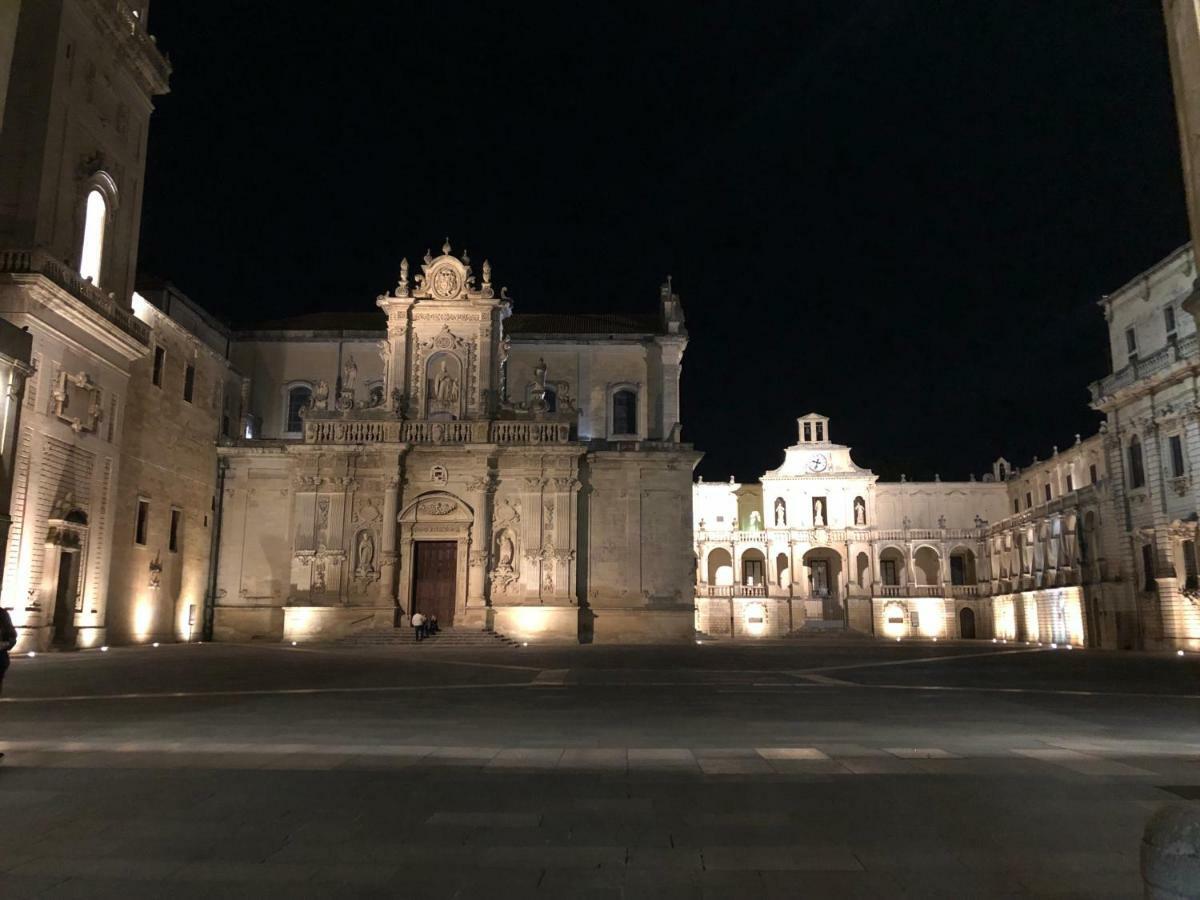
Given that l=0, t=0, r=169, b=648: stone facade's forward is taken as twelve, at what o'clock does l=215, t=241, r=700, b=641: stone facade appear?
l=215, t=241, r=700, b=641: stone facade is roughly at 10 o'clock from l=0, t=0, r=169, b=648: stone facade.

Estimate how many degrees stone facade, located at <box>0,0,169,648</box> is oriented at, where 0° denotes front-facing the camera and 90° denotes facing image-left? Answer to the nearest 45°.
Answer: approximately 315°

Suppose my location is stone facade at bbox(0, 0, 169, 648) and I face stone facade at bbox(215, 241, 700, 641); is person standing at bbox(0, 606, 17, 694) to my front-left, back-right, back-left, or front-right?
back-right

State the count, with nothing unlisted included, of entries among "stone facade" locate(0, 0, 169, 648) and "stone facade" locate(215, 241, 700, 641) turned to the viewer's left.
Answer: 0

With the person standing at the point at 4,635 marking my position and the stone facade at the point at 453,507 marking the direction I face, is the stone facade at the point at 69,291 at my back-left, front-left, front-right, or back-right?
front-left

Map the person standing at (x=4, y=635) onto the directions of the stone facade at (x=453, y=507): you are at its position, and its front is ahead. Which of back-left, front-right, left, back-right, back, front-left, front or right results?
front

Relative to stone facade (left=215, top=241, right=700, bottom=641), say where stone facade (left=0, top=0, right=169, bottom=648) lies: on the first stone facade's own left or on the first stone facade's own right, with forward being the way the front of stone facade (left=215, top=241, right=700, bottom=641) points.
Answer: on the first stone facade's own right

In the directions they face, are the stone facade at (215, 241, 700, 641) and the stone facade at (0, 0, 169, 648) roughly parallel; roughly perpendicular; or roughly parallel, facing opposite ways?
roughly perpendicular

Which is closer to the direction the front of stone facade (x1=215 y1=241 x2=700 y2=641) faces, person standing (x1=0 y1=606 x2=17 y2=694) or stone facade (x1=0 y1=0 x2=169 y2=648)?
the person standing

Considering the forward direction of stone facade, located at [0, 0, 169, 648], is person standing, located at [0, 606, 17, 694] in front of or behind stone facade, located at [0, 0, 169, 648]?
in front
